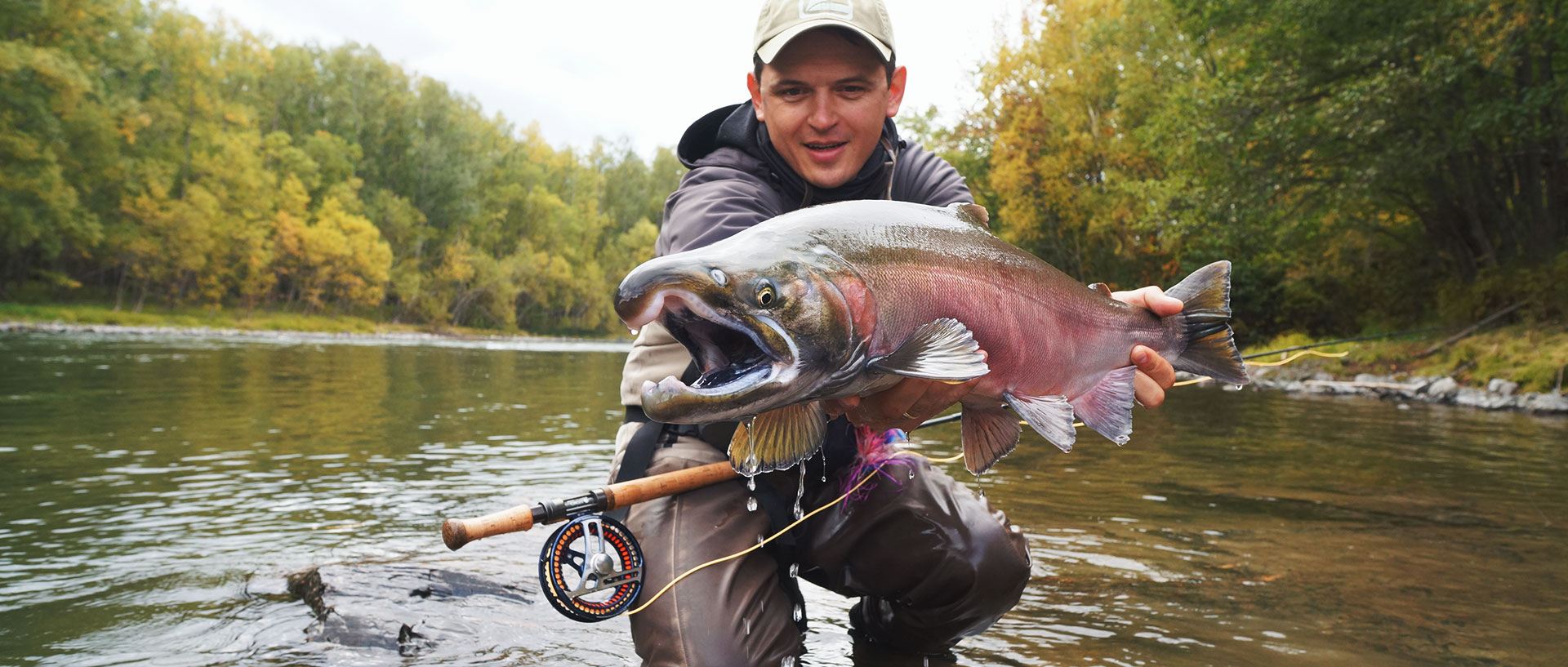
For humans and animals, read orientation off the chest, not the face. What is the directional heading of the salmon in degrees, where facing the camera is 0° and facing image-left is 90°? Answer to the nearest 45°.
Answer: approximately 45°
